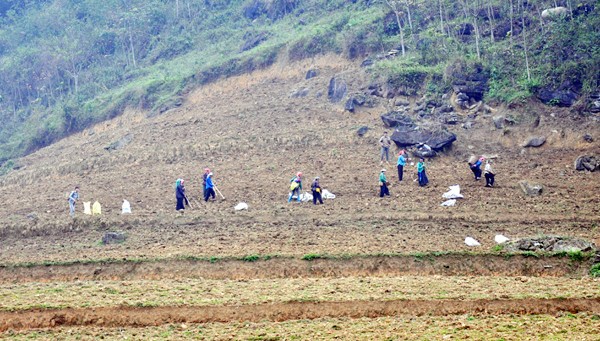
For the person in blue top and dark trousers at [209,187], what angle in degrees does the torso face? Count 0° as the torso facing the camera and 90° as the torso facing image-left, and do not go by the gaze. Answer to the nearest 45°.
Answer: approximately 270°

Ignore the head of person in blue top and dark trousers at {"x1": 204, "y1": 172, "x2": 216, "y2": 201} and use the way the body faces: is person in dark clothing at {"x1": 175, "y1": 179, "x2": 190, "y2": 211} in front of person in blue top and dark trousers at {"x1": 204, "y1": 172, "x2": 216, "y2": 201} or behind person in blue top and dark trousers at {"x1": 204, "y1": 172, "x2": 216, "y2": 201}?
behind

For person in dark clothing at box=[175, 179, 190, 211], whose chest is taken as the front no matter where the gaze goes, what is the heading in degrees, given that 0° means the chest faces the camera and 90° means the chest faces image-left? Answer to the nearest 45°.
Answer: approximately 270°

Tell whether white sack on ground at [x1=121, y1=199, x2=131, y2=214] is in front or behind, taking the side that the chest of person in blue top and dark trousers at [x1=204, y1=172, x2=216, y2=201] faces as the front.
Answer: behind

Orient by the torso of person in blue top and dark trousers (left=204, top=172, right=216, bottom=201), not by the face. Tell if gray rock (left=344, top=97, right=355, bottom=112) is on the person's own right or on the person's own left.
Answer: on the person's own left

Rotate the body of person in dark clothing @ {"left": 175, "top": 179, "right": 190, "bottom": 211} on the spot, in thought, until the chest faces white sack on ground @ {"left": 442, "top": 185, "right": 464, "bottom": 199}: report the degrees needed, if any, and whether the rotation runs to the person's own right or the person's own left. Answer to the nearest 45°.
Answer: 0° — they already face it

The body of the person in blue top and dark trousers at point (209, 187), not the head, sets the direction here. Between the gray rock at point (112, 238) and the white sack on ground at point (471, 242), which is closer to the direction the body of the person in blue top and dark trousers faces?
the white sack on ground
